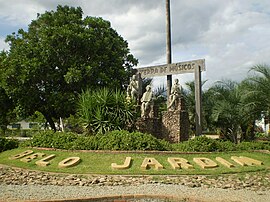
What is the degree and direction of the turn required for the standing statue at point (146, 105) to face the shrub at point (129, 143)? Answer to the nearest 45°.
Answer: approximately 45° to its left

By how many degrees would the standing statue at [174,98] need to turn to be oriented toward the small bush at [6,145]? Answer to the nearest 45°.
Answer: approximately 45° to its right

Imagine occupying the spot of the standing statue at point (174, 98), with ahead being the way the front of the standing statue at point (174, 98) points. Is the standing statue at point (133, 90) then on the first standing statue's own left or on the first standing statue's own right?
on the first standing statue's own right

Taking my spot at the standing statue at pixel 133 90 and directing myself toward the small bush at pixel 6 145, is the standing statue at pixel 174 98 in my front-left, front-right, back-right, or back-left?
back-left

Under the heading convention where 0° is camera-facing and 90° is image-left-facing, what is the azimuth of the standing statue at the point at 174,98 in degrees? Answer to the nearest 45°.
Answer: approximately 45°

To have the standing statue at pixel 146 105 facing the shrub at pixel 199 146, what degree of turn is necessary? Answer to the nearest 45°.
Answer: approximately 90° to its left

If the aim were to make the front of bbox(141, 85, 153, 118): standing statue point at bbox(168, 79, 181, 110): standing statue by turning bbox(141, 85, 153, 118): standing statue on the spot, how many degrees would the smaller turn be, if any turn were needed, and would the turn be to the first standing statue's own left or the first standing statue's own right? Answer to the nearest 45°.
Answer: approximately 135° to the first standing statue's own left

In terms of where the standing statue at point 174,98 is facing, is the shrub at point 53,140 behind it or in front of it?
in front

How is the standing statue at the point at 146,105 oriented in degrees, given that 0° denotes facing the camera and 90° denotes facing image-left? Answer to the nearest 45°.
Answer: approximately 45°

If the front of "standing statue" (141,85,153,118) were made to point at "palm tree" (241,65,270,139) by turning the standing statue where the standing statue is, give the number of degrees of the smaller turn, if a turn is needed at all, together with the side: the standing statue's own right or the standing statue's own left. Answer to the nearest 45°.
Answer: approximately 135° to the standing statue's own left

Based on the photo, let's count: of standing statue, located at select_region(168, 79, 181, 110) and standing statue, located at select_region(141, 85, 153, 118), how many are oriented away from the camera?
0

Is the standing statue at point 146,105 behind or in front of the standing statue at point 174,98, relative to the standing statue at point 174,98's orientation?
in front
